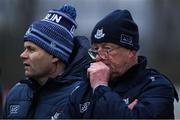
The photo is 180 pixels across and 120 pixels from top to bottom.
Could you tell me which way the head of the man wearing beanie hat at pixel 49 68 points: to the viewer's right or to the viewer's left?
to the viewer's left

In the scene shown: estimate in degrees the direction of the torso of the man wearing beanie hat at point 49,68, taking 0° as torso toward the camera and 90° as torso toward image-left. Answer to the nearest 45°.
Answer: approximately 45°

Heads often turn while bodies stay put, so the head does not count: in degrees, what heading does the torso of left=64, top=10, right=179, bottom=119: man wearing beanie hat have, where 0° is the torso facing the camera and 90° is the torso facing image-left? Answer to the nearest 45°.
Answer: approximately 45°

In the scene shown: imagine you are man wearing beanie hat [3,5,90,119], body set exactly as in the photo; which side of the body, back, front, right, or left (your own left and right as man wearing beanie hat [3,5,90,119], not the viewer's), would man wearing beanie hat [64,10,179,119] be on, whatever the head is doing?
left

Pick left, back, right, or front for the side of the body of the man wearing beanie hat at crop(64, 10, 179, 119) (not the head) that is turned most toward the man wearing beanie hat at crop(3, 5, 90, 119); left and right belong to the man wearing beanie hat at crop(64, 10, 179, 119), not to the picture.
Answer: right
